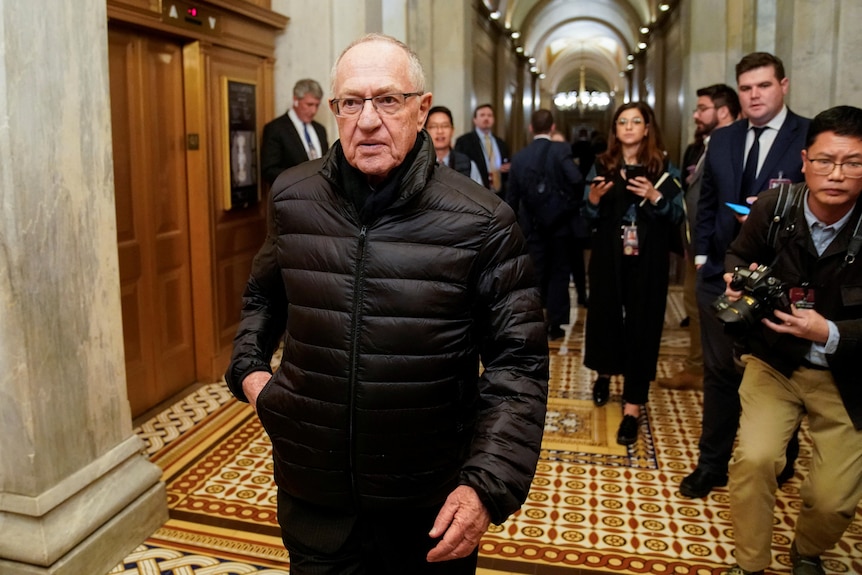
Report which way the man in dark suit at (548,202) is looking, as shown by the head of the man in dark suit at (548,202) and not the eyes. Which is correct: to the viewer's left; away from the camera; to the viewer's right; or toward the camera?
away from the camera

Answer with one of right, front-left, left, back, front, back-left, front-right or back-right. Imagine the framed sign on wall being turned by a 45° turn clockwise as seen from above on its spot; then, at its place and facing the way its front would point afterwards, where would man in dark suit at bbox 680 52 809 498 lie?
front-left

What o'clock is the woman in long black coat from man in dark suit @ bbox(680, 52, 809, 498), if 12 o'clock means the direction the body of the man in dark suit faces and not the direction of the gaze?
The woman in long black coat is roughly at 3 o'clock from the man in dark suit.

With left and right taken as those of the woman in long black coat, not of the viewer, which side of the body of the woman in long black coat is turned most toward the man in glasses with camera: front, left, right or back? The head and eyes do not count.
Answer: front

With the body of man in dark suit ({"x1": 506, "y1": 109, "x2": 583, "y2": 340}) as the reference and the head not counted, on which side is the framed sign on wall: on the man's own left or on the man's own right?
on the man's own left

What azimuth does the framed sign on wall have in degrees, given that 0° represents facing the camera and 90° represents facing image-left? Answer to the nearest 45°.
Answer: approximately 315°

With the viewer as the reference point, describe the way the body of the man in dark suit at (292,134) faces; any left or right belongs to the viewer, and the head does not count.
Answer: facing the viewer and to the right of the viewer

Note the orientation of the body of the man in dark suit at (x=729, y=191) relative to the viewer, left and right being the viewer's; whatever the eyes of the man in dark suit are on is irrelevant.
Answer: facing the viewer and to the left of the viewer

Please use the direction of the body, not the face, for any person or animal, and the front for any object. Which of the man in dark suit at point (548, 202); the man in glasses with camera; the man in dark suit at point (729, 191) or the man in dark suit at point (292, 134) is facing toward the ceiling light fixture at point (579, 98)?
the man in dark suit at point (548, 202)

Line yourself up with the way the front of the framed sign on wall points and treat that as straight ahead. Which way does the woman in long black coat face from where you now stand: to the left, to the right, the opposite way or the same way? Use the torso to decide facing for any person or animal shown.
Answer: to the right

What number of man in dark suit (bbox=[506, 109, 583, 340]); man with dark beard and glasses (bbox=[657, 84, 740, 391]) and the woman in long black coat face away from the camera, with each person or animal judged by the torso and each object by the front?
1

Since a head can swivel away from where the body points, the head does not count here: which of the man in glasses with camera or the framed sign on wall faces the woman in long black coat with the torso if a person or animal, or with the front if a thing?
the framed sign on wall
